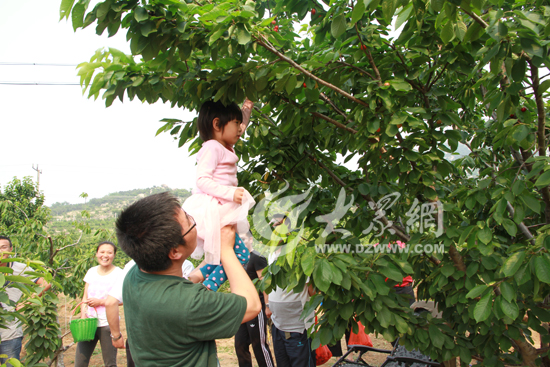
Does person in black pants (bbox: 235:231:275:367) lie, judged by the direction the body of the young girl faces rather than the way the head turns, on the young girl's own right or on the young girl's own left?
on the young girl's own left
